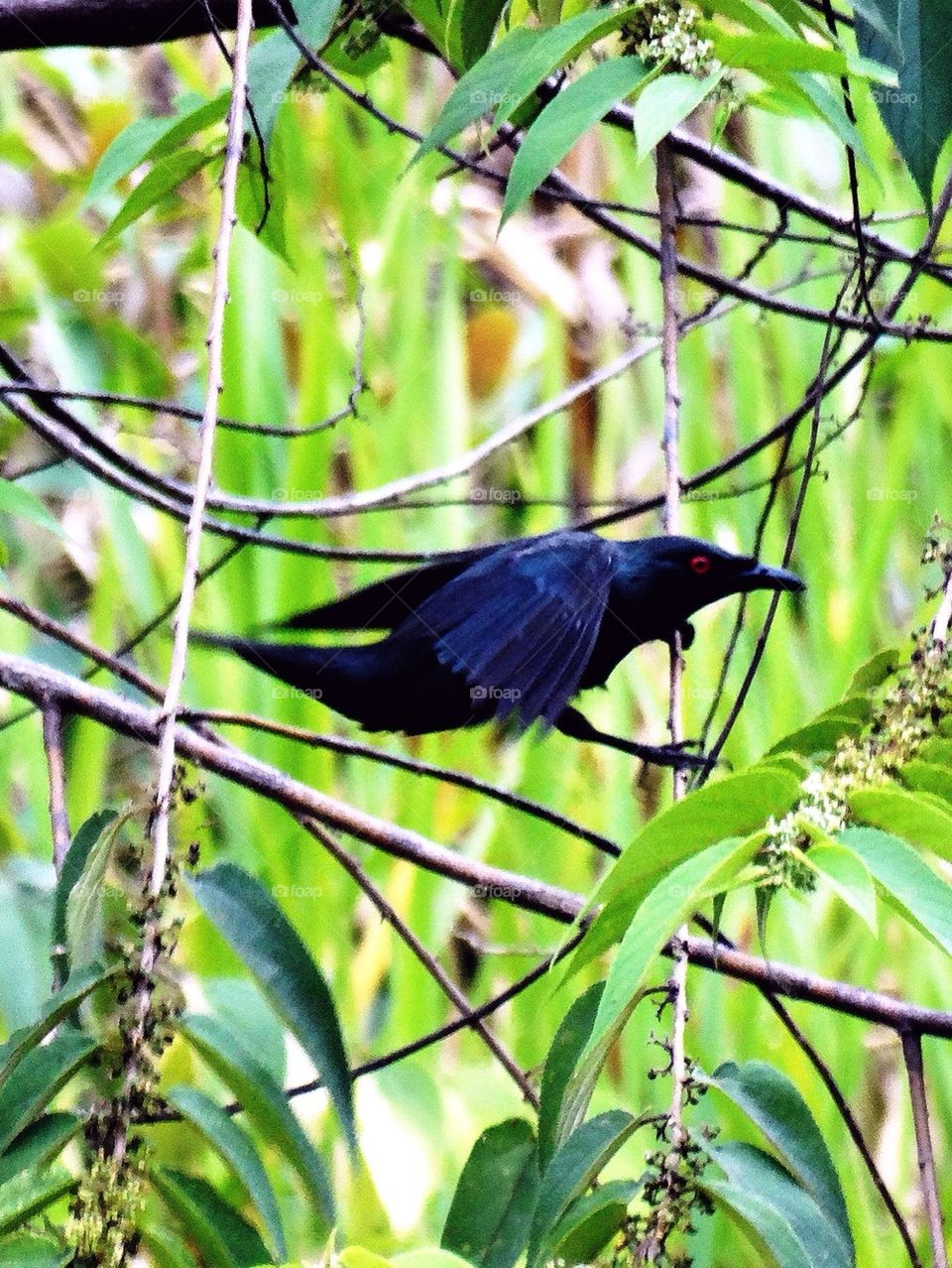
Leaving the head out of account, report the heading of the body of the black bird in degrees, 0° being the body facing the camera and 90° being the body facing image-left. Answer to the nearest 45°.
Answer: approximately 270°

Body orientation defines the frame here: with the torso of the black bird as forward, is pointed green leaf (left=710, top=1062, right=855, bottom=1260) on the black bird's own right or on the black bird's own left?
on the black bird's own right

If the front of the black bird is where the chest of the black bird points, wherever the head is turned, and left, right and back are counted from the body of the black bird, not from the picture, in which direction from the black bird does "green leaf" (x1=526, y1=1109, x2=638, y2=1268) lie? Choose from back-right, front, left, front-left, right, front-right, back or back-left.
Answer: right

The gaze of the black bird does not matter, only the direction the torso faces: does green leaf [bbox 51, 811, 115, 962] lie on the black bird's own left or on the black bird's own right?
on the black bird's own right
